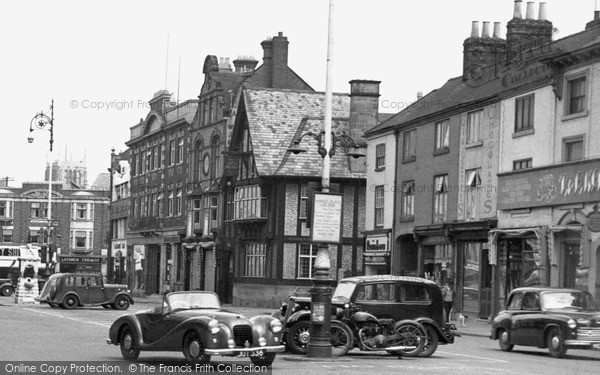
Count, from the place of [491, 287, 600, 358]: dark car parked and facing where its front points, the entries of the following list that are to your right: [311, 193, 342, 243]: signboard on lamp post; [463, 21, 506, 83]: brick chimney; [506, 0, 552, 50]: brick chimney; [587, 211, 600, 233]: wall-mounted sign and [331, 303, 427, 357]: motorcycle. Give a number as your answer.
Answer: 2

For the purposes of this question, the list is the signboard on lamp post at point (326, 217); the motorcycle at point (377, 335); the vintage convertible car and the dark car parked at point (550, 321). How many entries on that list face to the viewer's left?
1

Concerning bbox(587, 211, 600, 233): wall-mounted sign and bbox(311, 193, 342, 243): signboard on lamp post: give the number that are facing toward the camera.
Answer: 2

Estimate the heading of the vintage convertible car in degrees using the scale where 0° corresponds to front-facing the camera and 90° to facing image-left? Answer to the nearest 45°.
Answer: approximately 315°

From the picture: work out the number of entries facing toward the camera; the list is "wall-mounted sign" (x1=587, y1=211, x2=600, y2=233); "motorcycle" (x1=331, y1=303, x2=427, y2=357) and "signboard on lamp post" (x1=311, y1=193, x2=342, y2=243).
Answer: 2

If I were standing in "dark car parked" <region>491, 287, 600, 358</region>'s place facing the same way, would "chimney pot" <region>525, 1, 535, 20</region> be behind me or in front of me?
behind

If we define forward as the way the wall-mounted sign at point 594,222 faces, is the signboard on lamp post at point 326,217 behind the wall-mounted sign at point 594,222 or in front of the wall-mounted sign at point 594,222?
in front

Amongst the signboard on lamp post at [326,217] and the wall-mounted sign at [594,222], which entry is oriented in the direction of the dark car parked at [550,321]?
the wall-mounted sign

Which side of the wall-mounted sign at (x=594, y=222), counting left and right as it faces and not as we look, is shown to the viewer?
front

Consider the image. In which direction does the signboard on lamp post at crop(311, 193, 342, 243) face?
toward the camera

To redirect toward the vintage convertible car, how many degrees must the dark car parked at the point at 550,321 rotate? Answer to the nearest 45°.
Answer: approximately 90° to its right
